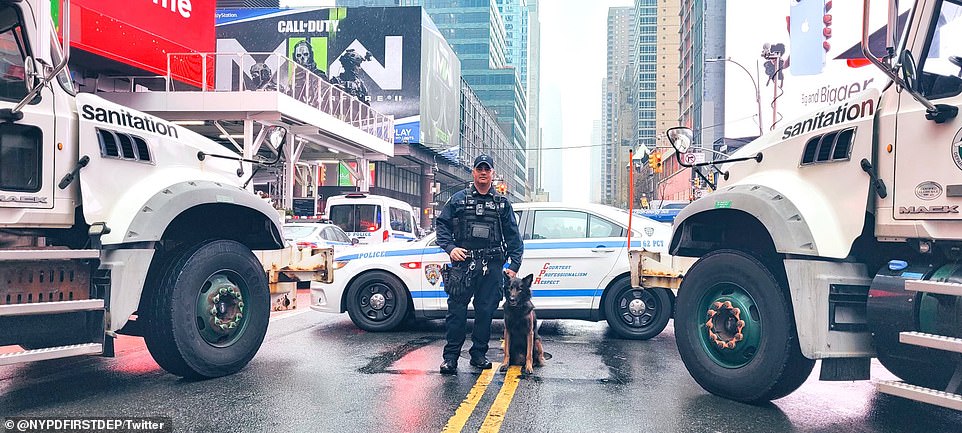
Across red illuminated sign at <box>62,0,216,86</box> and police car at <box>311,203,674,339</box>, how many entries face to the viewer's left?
1

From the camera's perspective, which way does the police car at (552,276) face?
to the viewer's left

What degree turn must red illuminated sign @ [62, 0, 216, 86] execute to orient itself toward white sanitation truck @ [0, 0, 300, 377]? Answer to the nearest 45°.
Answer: approximately 45° to its right

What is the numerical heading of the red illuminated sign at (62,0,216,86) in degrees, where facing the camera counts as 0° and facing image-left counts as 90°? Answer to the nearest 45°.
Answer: approximately 315°

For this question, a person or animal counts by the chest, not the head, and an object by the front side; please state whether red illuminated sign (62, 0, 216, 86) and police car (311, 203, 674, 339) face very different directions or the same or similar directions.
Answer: very different directions

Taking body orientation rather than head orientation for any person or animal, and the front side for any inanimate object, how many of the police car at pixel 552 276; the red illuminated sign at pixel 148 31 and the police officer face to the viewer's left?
1

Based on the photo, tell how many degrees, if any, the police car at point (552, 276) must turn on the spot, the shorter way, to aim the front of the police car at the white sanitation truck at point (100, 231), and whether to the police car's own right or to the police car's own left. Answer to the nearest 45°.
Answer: approximately 45° to the police car's own left

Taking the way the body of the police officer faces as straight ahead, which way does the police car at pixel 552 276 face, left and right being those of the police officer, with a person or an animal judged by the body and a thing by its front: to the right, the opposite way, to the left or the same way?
to the right

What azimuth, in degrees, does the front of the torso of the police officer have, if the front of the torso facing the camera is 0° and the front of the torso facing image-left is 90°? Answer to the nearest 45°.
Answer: approximately 0°
